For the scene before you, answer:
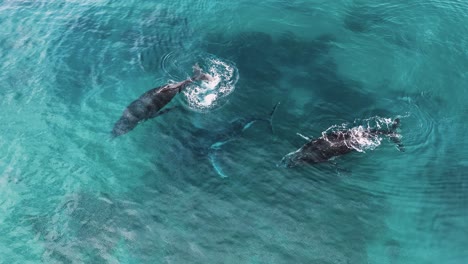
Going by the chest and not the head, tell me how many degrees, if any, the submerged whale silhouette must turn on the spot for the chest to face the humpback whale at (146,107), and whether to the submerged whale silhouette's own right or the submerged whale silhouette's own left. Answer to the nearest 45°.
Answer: approximately 45° to the submerged whale silhouette's own right

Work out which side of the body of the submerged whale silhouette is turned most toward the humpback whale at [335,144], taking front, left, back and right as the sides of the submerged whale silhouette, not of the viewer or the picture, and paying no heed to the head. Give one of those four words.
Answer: back

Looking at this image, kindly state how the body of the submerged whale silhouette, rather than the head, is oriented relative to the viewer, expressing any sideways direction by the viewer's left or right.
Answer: facing to the left of the viewer
